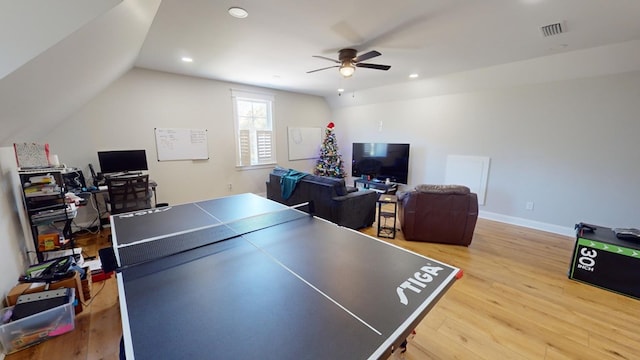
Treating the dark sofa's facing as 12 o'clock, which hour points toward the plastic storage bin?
The plastic storage bin is roughly at 6 o'clock from the dark sofa.

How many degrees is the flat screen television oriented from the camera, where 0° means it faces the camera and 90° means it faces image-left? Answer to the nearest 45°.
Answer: approximately 45°

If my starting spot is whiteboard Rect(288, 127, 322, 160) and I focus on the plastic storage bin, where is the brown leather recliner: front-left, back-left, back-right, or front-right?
front-left

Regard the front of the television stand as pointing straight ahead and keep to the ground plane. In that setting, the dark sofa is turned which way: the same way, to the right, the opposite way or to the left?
the opposite way

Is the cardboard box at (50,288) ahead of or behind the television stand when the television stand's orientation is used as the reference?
ahead

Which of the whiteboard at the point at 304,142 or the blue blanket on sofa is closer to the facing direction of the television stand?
the blue blanket on sofa

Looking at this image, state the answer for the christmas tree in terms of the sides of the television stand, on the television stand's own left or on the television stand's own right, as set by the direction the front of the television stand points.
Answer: on the television stand's own right

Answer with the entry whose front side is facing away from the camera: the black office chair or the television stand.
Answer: the black office chair

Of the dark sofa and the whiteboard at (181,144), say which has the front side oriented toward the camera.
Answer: the whiteboard

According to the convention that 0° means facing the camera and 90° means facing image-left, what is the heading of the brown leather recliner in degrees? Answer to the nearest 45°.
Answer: approximately 180°

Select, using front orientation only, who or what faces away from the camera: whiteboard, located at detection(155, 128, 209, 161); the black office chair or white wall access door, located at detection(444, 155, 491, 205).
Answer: the black office chair

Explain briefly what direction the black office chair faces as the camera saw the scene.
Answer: facing away from the viewer

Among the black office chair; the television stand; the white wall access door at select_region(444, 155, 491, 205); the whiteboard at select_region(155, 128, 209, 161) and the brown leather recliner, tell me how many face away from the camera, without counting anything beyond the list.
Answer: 2

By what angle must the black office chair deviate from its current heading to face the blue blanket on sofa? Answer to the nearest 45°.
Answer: approximately 90° to its right

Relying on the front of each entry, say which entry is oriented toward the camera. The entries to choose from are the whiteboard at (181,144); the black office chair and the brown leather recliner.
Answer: the whiteboard

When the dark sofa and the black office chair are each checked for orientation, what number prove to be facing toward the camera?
0

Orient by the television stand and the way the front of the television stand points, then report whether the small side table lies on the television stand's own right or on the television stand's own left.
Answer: on the television stand's own left

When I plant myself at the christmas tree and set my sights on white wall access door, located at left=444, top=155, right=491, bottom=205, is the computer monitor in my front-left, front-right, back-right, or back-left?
back-right

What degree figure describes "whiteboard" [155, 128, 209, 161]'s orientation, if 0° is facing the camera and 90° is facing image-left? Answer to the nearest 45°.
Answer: approximately 0°

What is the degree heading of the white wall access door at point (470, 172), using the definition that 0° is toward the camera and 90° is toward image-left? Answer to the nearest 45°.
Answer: approximately 45°

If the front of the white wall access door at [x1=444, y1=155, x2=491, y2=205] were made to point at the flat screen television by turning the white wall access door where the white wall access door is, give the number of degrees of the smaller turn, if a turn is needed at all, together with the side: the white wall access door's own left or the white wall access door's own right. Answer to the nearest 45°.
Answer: approximately 45° to the white wall access door's own right

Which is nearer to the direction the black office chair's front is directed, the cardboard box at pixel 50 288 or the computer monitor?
the computer monitor
